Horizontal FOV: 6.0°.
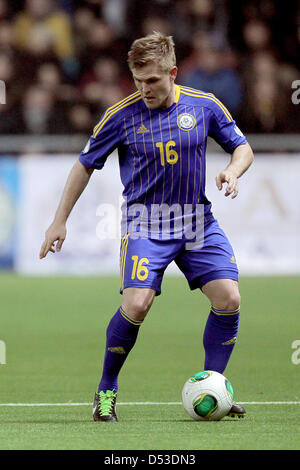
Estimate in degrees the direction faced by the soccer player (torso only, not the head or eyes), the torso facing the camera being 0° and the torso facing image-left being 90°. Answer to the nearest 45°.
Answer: approximately 0°
